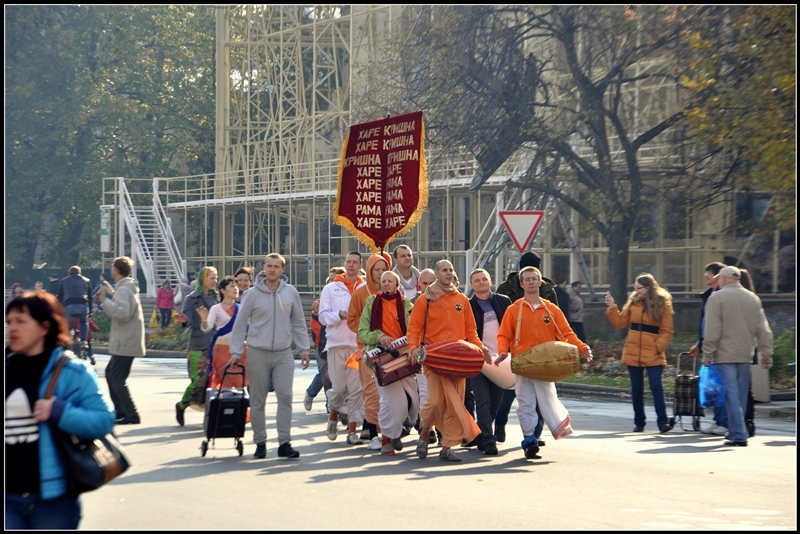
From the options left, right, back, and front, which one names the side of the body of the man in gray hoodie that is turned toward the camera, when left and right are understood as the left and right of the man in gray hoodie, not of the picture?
front

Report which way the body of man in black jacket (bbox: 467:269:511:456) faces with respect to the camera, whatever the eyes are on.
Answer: toward the camera

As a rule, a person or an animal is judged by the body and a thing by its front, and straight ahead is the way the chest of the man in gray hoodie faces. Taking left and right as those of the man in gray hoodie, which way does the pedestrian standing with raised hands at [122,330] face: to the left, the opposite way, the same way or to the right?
to the right

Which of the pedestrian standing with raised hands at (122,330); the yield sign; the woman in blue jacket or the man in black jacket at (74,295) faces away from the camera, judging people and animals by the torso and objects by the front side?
the man in black jacket

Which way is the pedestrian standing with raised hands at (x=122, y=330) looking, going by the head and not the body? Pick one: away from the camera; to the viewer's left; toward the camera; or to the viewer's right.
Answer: to the viewer's left

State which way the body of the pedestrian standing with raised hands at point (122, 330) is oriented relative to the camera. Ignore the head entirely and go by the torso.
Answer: to the viewer's left

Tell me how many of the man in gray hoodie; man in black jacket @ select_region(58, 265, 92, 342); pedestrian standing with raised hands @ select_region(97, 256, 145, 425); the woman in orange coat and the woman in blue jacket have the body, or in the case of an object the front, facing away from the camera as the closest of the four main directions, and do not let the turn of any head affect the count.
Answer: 1

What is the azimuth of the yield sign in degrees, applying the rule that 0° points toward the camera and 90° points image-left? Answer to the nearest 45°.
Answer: approximately 0°

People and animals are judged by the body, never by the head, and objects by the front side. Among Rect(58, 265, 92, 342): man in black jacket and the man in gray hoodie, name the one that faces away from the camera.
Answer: the man in black jacket

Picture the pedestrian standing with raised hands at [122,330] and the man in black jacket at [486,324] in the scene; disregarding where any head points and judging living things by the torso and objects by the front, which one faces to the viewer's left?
the pedestrian standing with raised hands

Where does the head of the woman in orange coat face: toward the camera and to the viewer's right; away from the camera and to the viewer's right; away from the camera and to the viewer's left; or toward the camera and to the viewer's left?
toward the camera and to the viewer's left

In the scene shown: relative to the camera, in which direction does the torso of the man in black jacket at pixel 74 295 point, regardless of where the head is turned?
away from the camera

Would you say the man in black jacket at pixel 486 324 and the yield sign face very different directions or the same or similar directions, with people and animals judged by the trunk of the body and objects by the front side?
same or similar directions

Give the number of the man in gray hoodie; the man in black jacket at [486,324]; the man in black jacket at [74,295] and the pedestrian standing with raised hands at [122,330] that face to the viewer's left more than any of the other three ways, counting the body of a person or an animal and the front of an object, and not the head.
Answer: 1
